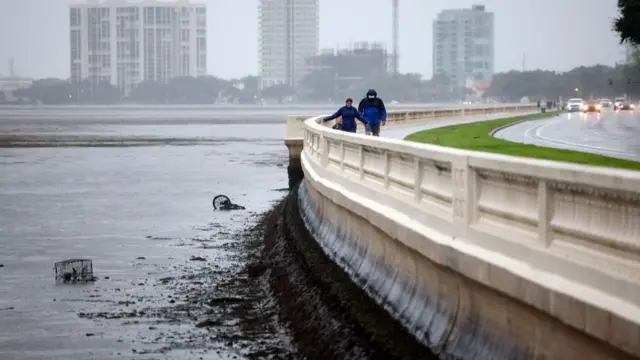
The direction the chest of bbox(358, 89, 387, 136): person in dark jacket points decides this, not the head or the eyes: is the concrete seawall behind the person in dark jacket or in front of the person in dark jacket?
in front

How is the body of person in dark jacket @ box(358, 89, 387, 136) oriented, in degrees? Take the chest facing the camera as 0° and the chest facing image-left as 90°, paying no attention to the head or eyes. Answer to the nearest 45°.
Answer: approximately 0°

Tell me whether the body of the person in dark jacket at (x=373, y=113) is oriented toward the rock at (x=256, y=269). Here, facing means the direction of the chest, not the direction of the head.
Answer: yes

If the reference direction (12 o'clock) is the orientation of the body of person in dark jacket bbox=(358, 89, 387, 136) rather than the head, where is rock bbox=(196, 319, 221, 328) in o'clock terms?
The rock is roughly at 12 o'clock from the person in dark jacket.

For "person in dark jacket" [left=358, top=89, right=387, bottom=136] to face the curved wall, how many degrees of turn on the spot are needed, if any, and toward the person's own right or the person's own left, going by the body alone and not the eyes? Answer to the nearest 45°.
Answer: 0° — they already face it
